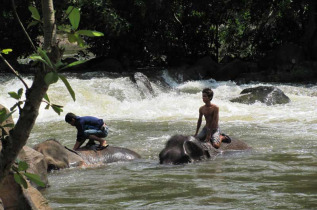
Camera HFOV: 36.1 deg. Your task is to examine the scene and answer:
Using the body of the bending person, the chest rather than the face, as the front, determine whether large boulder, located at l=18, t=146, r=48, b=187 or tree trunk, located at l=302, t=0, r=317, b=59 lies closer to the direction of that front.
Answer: the large boulder

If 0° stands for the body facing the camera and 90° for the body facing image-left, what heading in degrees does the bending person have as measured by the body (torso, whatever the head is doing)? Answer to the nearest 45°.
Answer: approximately 90°

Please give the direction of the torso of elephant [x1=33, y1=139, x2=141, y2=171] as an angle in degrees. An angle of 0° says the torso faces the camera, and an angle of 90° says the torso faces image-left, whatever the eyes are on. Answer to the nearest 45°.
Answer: approximately 90°

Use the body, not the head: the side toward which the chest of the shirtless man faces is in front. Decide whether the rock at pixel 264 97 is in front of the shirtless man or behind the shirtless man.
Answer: behind

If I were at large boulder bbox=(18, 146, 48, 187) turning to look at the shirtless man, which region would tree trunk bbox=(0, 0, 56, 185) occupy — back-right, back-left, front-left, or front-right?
back-right

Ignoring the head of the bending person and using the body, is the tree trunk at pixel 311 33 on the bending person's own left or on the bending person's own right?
on the bending person's own right

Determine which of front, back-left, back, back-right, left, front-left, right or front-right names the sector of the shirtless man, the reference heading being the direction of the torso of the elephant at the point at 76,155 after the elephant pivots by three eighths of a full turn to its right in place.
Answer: front-right

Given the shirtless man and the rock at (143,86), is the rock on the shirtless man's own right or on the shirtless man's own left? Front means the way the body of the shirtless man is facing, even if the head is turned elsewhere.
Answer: on the shirtless man's own right

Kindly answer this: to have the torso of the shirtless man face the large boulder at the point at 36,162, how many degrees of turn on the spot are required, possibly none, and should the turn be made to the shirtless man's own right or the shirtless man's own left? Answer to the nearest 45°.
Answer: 0° — they already face it

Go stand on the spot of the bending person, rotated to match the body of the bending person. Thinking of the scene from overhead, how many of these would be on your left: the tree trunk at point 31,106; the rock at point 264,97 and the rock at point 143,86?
1

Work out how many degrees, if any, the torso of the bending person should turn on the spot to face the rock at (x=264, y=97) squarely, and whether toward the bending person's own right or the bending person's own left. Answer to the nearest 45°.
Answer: approximately 135° to the bending person's own right

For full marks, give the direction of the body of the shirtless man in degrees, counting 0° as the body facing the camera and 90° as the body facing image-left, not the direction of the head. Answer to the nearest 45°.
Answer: approximately 45°
